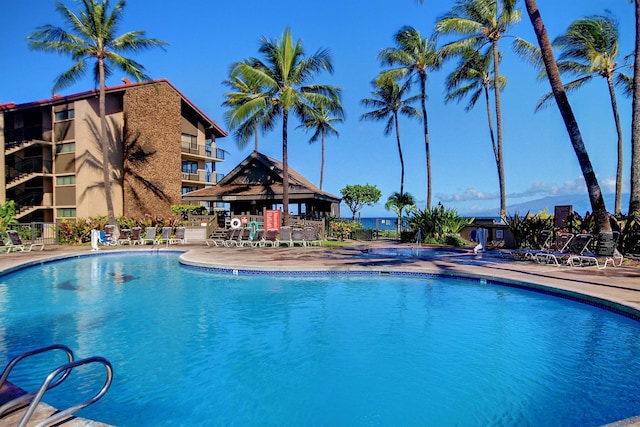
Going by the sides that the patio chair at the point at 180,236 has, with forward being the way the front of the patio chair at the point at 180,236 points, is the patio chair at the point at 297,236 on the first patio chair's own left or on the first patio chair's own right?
on the first patio chair's own left

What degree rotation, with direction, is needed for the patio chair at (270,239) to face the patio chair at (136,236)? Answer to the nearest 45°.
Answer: approximately 45° to its right

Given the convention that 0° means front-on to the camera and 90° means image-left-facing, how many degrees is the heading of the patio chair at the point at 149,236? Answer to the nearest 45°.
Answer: approximately 45°

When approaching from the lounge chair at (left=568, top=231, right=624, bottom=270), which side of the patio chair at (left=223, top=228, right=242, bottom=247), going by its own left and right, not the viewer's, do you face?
left

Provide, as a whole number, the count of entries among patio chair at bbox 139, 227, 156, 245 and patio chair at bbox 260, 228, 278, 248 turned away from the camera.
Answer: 0

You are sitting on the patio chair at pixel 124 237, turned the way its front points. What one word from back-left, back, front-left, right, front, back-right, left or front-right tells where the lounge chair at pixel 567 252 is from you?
left

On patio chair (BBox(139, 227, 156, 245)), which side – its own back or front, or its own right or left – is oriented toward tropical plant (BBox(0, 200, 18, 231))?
right

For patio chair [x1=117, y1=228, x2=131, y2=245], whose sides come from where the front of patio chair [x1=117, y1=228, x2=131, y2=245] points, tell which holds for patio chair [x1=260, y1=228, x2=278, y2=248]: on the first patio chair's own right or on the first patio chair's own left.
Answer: on the first patio chair's own left

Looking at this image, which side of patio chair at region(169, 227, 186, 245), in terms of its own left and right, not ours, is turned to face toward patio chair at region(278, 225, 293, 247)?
left
